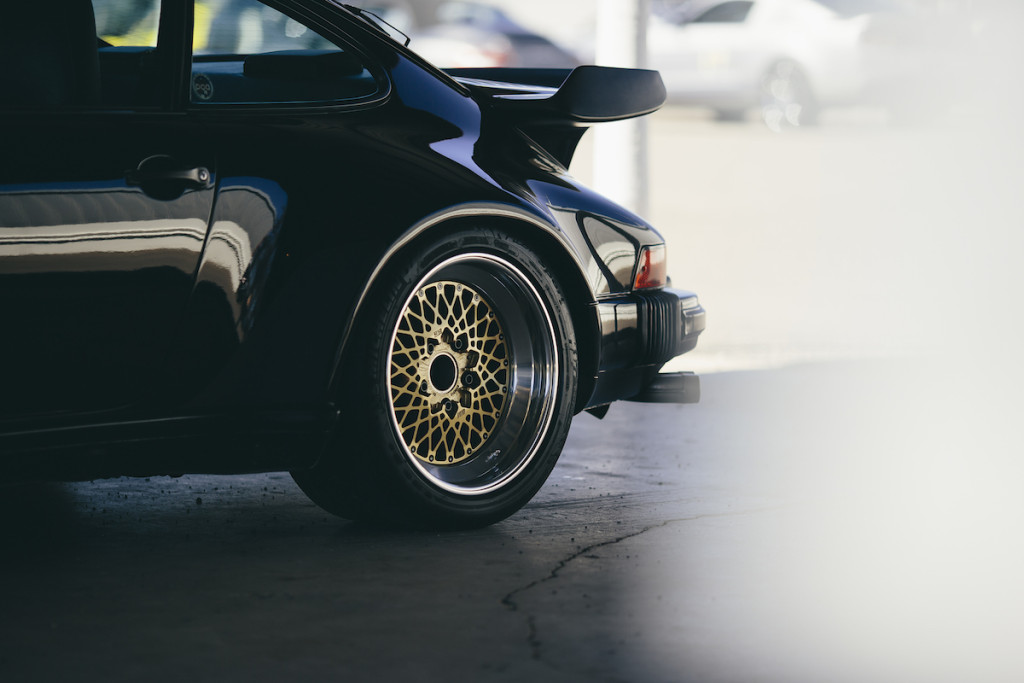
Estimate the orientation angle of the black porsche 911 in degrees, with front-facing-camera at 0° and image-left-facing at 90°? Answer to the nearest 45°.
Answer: approximately 45°

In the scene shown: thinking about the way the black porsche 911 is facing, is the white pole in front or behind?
behind

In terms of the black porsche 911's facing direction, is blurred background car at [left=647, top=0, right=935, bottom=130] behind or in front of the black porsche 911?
behind

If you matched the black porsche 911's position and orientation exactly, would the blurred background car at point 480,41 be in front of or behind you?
behind
